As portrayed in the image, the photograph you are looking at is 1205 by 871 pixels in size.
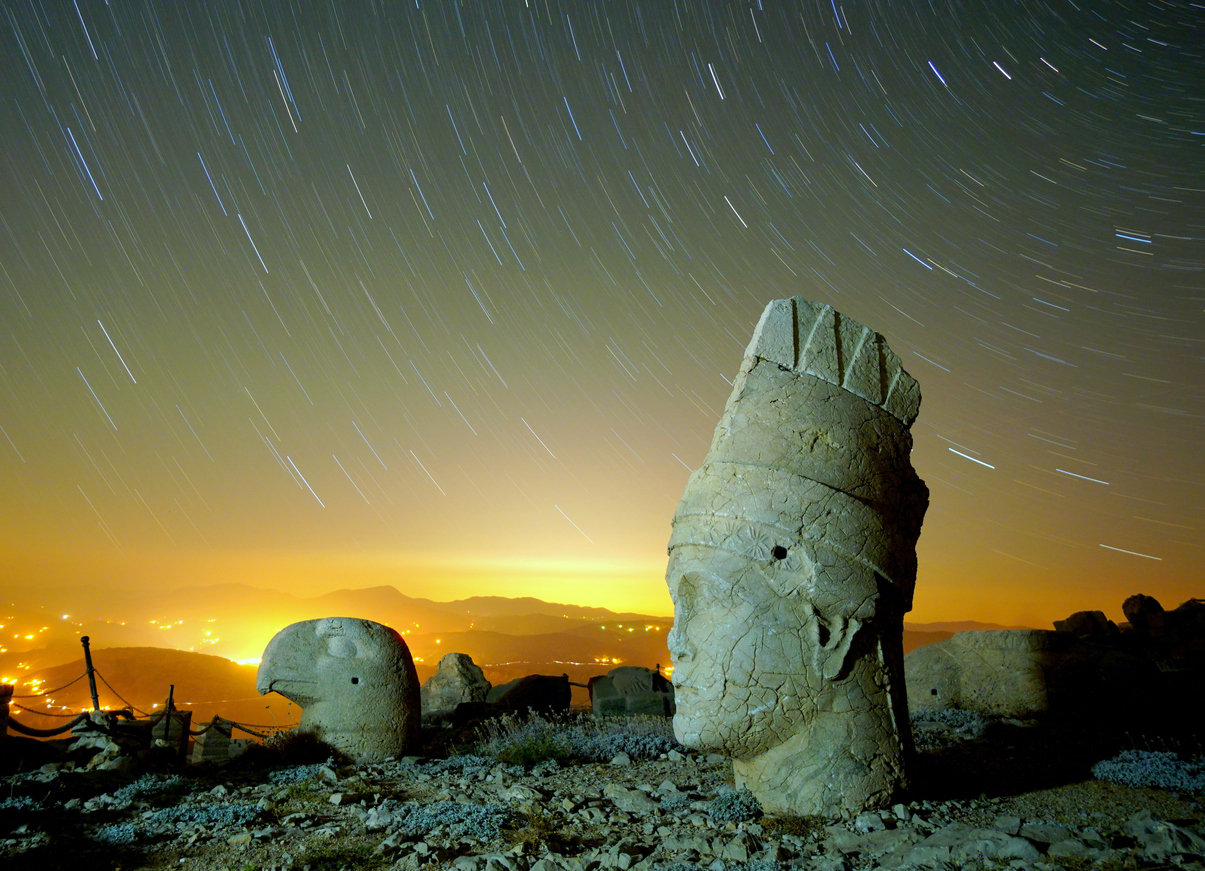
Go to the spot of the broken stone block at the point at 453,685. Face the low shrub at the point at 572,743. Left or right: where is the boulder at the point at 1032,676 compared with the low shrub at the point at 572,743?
left

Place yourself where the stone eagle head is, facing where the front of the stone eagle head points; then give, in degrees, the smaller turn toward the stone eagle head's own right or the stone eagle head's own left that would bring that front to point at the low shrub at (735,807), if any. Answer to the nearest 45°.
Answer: approximately 135° to the stone eagle head's own left

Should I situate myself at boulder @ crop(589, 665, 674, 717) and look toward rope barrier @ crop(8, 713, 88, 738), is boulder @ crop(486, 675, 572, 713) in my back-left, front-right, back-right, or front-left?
front-right

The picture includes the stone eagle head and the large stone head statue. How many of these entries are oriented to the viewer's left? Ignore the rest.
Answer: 2

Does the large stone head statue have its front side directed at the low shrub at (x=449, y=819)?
yes

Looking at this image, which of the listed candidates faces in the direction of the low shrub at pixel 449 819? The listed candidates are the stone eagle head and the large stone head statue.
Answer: the large stone head statue

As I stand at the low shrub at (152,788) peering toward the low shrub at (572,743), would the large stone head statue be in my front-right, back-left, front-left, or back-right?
front-right

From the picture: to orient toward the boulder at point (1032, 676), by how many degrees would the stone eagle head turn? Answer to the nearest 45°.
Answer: approximately 180°

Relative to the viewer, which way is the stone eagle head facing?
to the viewer's left

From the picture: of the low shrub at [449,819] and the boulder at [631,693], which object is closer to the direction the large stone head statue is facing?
the low shrub

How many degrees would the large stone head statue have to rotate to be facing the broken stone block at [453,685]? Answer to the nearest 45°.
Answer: approximately 45° to its right

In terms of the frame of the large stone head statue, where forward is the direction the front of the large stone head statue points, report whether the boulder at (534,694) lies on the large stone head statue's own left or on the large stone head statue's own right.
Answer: on the large stone head statue's own right

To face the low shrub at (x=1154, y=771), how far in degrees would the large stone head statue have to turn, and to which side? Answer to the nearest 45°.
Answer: approximately 135° to its right

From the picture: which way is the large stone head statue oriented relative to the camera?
to the viewer's left
